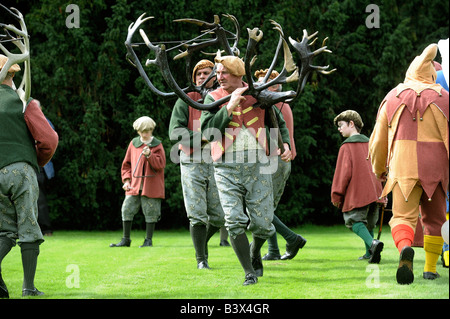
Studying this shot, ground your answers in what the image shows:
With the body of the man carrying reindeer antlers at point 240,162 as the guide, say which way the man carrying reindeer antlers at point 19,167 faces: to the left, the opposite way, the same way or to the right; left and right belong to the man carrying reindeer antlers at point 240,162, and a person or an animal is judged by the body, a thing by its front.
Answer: the opposite way

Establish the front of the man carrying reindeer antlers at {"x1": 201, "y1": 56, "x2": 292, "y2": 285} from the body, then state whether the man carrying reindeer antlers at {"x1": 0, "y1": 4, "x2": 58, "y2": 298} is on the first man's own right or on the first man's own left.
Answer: on the first man's own right

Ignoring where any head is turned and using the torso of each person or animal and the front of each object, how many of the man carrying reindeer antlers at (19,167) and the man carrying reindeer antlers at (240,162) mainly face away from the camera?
1

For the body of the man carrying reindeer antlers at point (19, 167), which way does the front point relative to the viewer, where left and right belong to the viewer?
facing away from the viewer

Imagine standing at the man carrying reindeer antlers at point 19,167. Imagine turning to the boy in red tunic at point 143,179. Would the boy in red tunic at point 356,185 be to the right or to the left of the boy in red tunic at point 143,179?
right

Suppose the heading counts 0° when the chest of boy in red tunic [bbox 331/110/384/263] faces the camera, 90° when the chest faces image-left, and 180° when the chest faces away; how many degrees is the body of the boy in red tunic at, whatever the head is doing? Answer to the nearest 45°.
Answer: approximately 135°

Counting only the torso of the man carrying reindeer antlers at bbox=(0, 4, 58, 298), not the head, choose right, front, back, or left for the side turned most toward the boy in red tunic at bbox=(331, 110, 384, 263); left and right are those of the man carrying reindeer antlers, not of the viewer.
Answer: right

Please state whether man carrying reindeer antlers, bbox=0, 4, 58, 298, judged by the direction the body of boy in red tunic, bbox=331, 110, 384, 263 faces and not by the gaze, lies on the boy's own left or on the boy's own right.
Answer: on the boy's own left

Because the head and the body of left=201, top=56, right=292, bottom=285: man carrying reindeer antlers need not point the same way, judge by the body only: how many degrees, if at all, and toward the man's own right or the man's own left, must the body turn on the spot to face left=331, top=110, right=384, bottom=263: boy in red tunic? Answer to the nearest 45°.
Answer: approximately 135° to the man's own left

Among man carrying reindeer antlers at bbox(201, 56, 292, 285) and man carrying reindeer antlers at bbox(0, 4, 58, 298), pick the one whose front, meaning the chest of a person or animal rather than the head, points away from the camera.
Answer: man carrying reindeer antlers at bbox(0, 4, 58, 298)

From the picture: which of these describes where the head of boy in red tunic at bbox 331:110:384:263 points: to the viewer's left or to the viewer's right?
to the viewer's left
